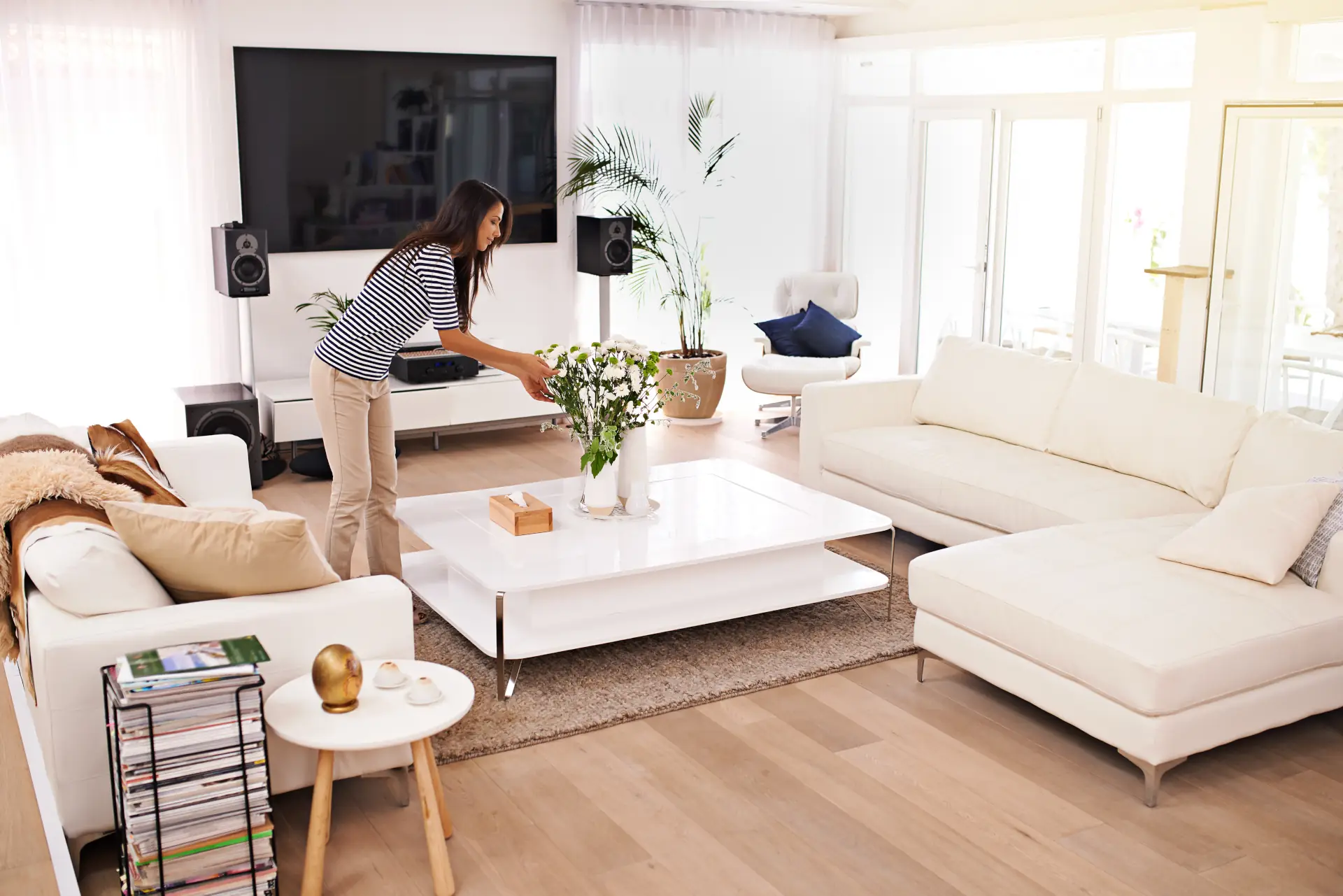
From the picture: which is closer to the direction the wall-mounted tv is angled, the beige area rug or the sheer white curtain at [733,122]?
the beige area rug

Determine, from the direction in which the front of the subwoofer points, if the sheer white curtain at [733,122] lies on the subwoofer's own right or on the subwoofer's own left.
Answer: on the subwoofer's own left

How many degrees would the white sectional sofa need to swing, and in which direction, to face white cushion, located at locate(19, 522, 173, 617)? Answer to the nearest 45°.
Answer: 0° — it already faces it

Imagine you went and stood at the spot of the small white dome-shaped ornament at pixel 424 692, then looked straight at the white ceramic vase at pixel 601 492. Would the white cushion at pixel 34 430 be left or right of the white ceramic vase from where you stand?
left

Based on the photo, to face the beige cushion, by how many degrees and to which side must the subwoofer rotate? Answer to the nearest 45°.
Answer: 0° — it already faces it

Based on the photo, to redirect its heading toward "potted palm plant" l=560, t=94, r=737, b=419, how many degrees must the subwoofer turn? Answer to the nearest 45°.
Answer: approximately 135° to its left

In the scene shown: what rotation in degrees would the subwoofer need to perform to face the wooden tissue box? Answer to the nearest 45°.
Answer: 0° — it already faces it

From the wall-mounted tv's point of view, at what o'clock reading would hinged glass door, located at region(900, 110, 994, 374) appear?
The hinged glass door is roughly at 9 o'clock from the wall-mounted tv.

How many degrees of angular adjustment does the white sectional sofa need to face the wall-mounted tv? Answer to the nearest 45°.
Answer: approximately 90° to its right

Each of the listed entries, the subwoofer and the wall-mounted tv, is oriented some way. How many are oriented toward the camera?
2

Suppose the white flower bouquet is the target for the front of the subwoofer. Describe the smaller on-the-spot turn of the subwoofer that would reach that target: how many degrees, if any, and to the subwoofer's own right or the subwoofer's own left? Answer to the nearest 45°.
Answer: approximately 45° to the subwoofer's own left

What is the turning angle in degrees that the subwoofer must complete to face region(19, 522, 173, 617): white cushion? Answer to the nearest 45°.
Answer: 0° — it already faces it

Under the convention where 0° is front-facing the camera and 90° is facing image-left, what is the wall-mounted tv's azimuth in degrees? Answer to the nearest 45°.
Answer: approximately 0°

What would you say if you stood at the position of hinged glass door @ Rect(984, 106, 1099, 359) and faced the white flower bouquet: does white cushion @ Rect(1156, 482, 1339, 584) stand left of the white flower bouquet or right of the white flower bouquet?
left

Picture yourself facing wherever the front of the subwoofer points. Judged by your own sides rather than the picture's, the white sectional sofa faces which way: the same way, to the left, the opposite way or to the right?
to the right

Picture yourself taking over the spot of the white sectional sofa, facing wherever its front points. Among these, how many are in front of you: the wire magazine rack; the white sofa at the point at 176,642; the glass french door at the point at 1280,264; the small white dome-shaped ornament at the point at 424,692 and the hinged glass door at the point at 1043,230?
3
